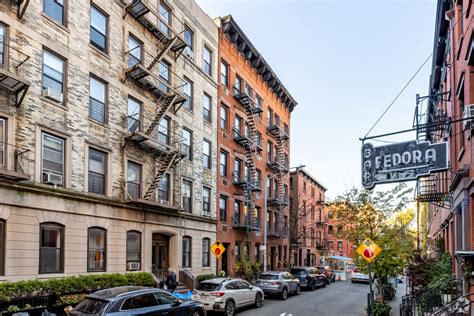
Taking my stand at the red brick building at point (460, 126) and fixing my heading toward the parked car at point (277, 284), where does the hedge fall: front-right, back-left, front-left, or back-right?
front-left

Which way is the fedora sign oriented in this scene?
toward the camera

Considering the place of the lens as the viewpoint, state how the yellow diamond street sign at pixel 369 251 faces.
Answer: facing the viewer

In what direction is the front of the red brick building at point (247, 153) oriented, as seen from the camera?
facing the viewer and to the right of the viewer

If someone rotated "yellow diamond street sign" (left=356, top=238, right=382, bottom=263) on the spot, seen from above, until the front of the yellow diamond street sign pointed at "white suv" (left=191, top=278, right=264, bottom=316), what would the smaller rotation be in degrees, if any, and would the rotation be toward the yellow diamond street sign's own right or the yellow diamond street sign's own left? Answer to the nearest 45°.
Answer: approximately 135° to the yellow diamond street sign's own right

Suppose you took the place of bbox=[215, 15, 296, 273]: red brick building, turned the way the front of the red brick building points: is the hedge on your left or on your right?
on your right
